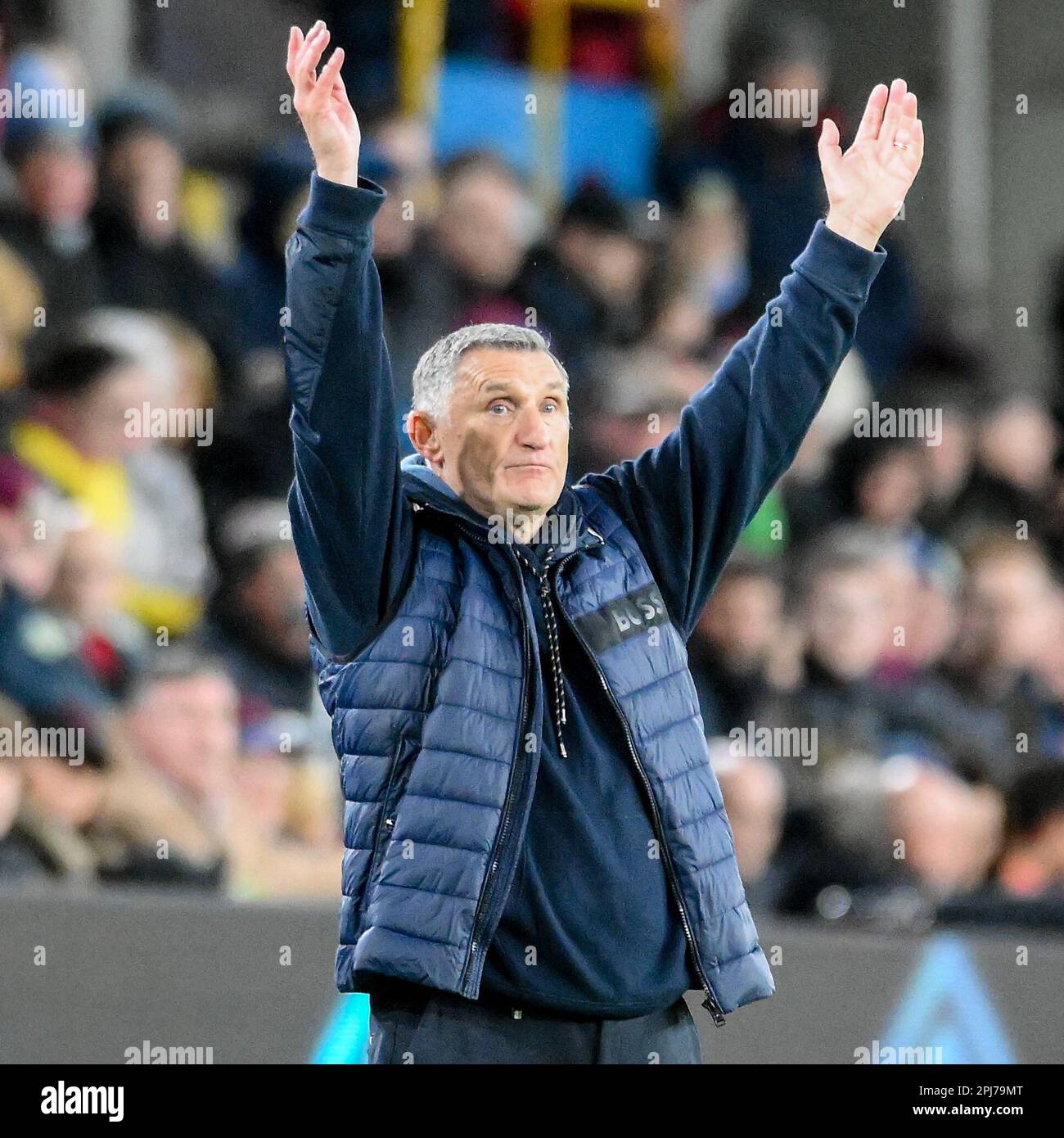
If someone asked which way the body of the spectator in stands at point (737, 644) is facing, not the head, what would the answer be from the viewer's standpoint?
toward the camera

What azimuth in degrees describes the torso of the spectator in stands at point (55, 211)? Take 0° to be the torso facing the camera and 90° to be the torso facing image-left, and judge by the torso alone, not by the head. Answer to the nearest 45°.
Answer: approximately 315°

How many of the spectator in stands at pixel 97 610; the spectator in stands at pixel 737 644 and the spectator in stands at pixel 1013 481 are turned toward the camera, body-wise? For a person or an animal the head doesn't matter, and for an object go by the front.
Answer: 3

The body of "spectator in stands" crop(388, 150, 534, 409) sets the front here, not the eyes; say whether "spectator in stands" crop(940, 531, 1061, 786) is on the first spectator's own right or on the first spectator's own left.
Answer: on the first spectator's own left

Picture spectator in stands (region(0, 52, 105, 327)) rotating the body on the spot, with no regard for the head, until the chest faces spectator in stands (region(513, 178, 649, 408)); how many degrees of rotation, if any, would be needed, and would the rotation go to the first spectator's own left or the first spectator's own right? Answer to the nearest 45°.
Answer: approximately 45° to the first spectator's own left

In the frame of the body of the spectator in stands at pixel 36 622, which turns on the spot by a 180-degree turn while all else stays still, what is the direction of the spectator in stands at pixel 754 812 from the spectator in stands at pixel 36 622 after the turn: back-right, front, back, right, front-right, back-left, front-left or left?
back-right

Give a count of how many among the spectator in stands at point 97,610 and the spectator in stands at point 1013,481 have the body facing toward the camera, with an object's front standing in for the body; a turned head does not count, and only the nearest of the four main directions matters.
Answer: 2

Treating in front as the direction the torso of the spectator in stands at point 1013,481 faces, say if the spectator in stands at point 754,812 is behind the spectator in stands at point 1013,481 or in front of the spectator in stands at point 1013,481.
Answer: in front

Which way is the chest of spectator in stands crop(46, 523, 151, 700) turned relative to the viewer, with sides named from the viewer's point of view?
facing the viewer

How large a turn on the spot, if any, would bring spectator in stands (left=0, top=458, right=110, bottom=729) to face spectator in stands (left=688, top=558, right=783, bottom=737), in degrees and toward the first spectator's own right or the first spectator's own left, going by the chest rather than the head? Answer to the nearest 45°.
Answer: approximately 45° to the first spectator's own left
